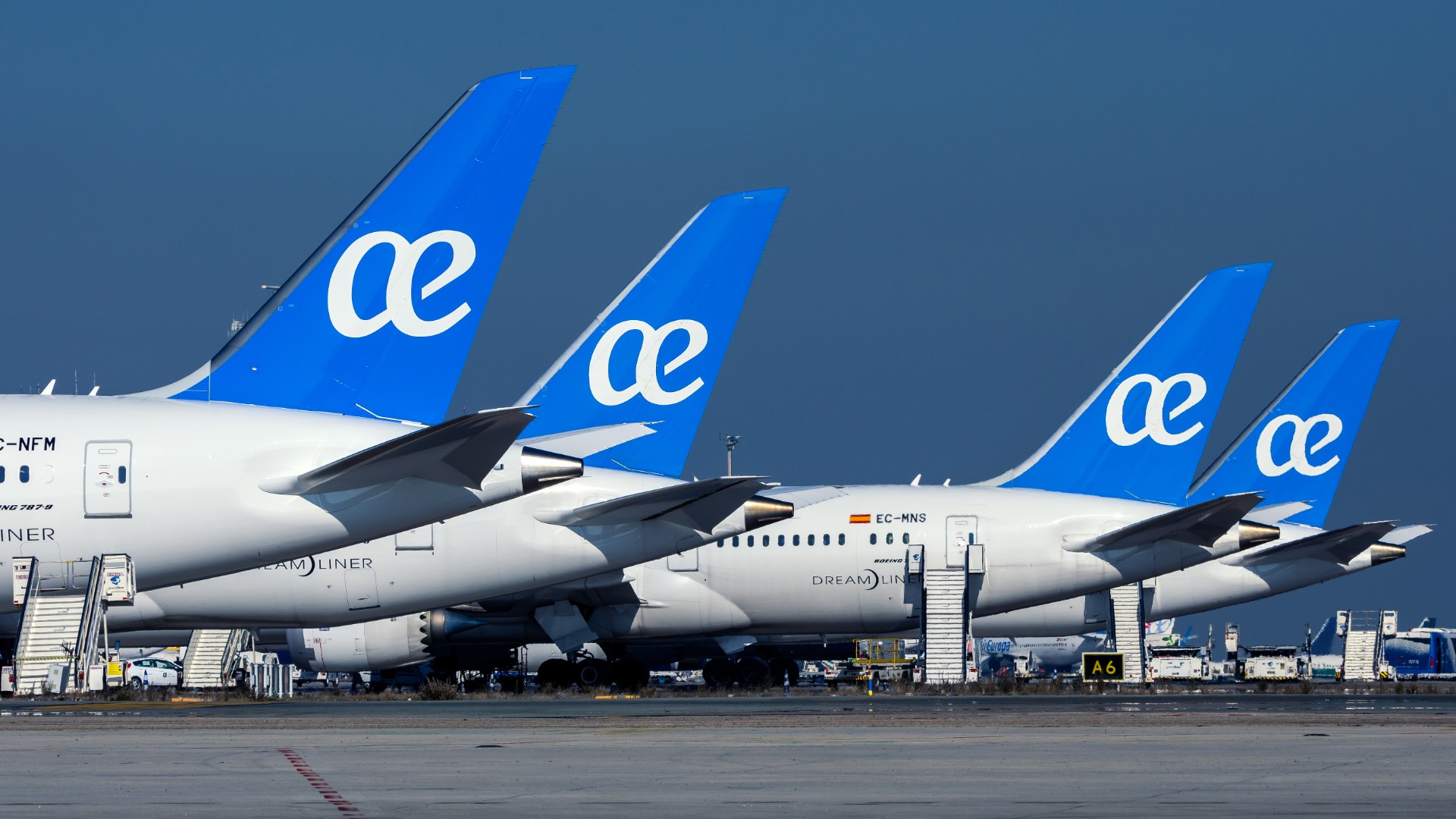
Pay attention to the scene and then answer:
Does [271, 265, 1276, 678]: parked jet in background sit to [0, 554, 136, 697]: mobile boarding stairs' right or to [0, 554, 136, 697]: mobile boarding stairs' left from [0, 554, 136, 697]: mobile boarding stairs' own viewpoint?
on its right

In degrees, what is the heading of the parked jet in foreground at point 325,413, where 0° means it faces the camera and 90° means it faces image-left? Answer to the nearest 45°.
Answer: approximately 90°

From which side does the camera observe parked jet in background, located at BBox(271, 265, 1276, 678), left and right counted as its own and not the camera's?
left

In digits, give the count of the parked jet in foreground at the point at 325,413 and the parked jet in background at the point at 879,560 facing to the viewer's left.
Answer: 2

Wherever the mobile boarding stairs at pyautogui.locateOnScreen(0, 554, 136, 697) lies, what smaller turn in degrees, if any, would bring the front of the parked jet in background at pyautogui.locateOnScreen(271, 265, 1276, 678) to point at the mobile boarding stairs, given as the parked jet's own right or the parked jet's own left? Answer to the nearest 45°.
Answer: approximately 45° to the parked jet's own left

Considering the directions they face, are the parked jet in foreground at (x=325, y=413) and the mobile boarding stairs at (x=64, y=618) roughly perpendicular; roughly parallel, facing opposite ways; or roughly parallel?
roughly perpendicular

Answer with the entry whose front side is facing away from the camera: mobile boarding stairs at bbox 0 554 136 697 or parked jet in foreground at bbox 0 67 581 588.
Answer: the mobile boarding stairs

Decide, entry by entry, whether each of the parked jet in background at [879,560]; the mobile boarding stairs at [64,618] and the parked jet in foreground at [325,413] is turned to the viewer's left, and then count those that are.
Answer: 2

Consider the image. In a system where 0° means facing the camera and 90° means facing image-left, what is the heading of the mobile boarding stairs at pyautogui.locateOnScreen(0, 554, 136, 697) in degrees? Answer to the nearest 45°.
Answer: approximately 180°

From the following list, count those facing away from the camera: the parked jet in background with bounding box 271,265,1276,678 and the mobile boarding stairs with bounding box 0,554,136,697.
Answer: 1
